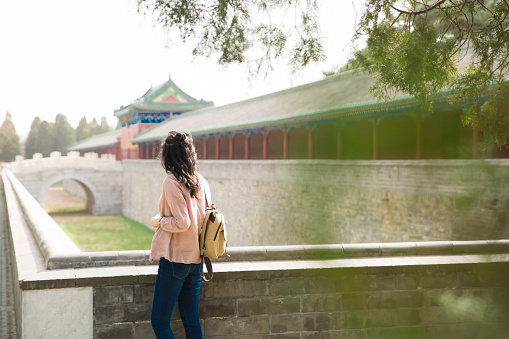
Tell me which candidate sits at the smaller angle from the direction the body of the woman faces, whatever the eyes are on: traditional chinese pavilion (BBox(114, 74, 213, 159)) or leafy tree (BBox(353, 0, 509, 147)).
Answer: the traditional chinese pavilion

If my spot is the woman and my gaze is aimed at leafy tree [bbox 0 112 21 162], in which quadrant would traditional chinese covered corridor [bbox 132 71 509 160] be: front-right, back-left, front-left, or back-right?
front-right

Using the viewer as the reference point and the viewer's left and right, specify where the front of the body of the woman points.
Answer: facing away from the viewer and to the left of the viewer

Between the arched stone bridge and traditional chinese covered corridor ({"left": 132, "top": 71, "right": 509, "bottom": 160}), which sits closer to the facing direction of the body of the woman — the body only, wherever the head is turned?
the arched stone bridge

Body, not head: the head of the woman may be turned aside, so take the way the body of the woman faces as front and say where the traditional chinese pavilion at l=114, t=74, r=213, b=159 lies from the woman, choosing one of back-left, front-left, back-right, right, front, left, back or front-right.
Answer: front-right
